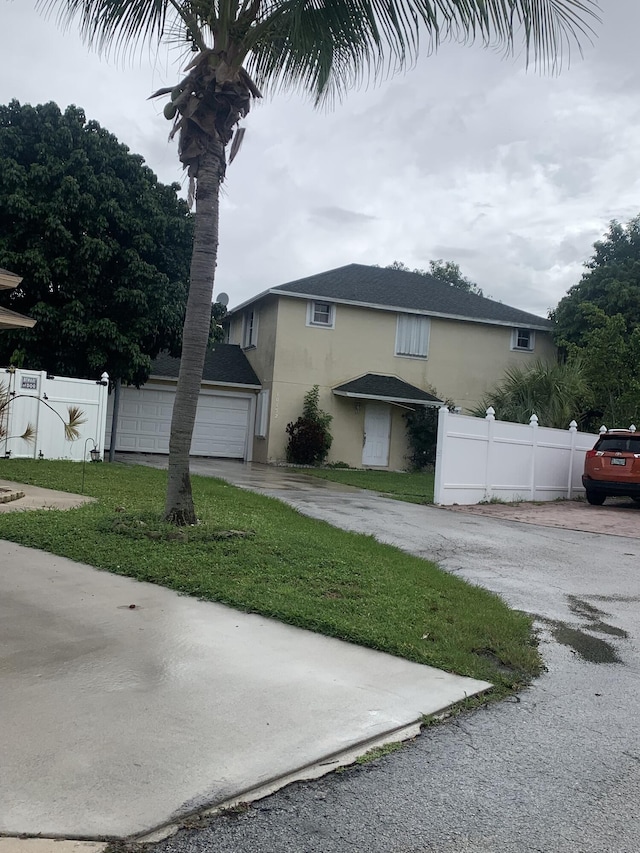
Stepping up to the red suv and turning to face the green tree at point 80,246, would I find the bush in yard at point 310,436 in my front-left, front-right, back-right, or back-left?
front-right

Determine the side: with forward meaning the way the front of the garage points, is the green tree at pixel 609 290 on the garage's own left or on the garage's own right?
on the garage's own left

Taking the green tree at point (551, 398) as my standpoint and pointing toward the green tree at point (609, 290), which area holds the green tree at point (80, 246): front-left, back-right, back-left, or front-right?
back-left

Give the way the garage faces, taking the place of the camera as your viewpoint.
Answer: facing the viewer

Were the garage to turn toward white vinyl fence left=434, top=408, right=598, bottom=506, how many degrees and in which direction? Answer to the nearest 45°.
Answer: approximately 45° to its left

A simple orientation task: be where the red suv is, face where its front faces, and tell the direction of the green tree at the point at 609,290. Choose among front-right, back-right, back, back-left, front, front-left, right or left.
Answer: front

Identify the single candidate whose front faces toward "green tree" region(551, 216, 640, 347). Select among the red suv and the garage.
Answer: the red suv

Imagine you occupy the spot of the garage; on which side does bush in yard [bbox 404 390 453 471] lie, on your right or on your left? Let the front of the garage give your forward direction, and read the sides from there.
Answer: on your left

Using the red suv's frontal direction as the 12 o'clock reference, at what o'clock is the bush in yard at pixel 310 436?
The bush in yard is roughly at 10 o'clock from the red suv.

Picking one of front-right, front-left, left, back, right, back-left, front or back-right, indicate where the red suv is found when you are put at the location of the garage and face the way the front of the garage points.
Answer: front-left

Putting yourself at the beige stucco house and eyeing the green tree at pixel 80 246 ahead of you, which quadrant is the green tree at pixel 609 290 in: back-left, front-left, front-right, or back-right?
back-left

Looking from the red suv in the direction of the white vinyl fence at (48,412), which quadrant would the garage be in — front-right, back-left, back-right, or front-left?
front-right

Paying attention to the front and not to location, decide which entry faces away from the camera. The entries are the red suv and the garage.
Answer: the red suv

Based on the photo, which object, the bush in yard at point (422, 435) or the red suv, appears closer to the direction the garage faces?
the red suv

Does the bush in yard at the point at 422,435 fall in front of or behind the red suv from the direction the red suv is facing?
in front

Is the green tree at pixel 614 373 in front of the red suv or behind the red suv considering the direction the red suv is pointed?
in front

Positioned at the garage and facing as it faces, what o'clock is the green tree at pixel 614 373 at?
The green tree is roughly at 10 o'clock from the garage.

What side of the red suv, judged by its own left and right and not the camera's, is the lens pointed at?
back
